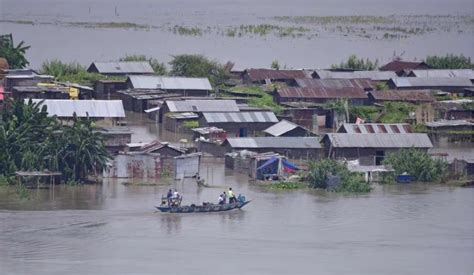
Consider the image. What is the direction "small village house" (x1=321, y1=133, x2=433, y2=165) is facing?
toward the camera

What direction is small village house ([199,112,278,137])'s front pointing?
toward the camera

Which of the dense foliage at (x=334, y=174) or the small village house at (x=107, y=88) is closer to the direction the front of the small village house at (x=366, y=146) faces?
the dense foliage

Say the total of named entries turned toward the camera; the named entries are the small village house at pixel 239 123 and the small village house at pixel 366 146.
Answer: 2

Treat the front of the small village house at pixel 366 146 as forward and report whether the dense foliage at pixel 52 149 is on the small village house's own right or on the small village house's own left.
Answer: on the small village house's own right

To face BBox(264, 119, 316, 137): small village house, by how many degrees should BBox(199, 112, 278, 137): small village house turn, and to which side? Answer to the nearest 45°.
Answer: approximately 45° to its left
